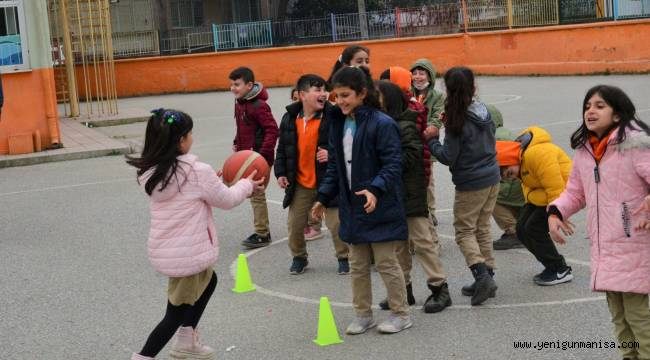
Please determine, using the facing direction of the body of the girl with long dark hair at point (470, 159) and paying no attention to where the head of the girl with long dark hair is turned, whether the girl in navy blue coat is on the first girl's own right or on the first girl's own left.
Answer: on the first girl's own left

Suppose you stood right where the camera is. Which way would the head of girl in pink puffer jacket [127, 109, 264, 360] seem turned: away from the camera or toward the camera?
away from the camera

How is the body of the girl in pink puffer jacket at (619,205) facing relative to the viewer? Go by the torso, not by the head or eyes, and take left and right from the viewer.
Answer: facing the viewer and to the left of the viewer

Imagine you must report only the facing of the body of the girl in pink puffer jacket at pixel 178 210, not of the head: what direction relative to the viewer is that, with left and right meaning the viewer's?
facing away from the viewer and to the right of the viewer

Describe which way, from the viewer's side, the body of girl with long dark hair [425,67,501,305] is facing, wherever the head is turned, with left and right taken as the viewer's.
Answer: facing away from the viewer and to the left of the viewer

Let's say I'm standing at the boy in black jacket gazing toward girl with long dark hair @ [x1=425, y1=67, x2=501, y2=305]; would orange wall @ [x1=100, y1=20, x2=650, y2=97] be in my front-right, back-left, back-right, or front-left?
back-left

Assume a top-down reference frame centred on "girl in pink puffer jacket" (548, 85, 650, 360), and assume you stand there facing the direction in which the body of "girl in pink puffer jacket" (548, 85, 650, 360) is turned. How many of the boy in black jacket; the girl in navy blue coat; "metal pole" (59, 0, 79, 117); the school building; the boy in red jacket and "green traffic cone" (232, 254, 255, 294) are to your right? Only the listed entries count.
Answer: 6

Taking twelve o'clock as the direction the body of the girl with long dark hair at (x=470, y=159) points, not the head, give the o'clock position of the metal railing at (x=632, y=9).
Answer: The metal railing is roughly at 2 o'clock from the girl with long dark hair.

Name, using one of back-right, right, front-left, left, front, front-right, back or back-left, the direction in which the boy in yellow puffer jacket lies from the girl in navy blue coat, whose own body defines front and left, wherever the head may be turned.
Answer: back
